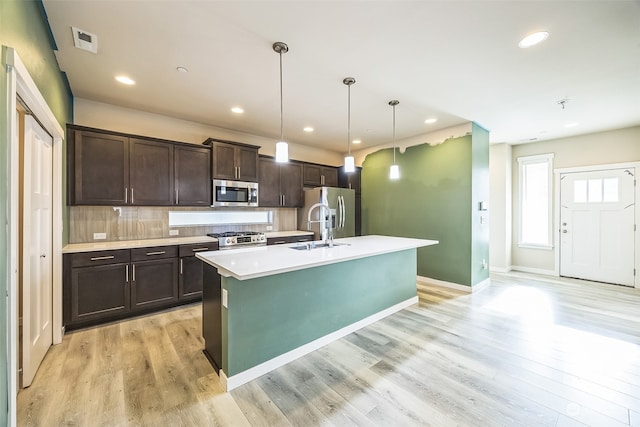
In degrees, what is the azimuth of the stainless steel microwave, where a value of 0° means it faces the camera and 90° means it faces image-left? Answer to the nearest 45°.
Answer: approximately 0°

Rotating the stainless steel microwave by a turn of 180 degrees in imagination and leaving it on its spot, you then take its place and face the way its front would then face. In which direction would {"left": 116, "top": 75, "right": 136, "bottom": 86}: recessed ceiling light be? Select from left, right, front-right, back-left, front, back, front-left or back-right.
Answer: back-left

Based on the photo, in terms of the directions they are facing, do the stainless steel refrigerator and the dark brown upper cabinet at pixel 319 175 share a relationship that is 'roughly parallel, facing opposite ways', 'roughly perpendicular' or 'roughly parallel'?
roughly parallel

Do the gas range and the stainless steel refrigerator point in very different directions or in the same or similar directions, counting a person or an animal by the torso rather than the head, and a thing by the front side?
same or similar directions

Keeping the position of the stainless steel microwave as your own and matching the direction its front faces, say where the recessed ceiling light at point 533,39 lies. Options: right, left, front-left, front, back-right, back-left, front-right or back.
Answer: front-left

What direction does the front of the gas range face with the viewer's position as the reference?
facing the viewer

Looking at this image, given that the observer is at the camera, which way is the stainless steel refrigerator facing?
facing the viewer and to the right of the viewer

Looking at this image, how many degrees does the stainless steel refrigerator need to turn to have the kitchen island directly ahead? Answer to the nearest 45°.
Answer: approximately 45° to its right

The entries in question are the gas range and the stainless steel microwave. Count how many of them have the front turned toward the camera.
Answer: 2

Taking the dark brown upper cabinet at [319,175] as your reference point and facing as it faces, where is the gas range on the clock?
The gas range is roughly at 3 o'clock from the dark brown upper cabinet.

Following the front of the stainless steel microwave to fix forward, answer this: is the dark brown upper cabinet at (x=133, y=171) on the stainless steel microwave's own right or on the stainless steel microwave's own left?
on the stainless steel microwave's own right

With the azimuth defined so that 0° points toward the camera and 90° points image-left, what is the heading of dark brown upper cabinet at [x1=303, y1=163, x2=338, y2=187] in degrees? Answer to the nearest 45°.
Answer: approximately 315°

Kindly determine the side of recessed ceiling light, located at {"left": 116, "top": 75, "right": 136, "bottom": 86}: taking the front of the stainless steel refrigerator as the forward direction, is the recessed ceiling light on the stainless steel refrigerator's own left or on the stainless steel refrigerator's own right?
on the stainless steel refrigerator's own right

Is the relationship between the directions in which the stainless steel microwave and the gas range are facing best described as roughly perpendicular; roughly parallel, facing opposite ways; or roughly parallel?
roughly parallel
